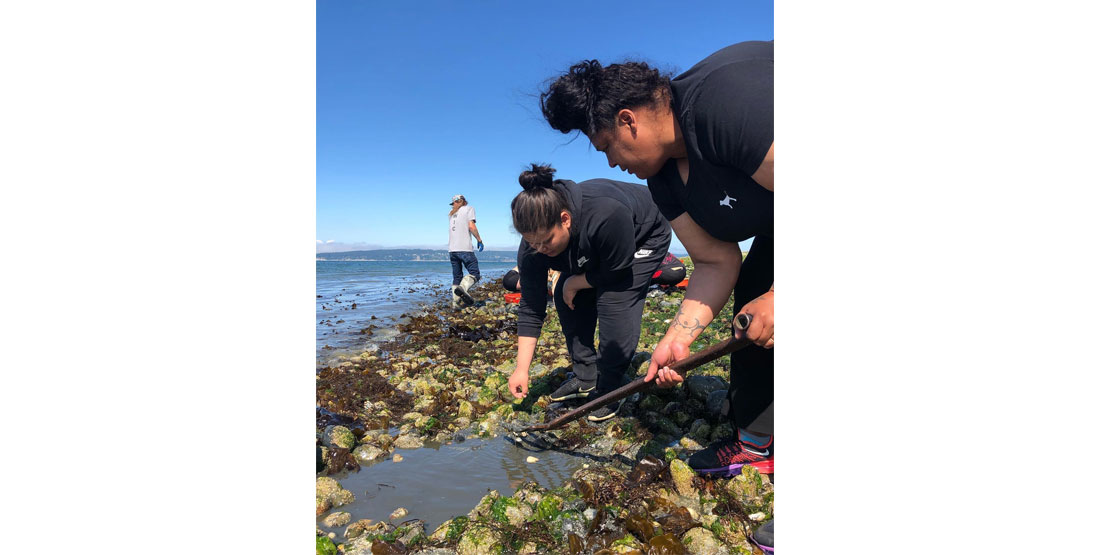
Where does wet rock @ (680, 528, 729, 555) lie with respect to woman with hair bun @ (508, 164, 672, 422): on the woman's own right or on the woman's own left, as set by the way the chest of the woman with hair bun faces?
on the woman's own left

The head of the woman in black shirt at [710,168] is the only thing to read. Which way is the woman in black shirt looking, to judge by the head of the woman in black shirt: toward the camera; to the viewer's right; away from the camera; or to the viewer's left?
to the viewer's left

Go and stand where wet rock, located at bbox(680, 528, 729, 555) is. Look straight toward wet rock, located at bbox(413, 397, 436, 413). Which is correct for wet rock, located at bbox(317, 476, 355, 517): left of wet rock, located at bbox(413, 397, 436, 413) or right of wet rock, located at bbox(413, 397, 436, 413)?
left

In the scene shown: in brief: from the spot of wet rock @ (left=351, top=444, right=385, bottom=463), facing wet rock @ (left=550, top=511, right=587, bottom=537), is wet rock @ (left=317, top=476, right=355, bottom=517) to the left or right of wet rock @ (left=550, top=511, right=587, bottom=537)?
right

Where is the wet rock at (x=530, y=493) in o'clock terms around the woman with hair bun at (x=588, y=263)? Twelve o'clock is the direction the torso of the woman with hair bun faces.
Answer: The wet rock is roughly at 11 o'clock from the woman with hair bun.

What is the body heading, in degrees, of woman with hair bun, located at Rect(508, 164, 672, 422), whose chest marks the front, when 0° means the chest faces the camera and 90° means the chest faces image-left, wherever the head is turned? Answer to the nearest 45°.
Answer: approximately 45°

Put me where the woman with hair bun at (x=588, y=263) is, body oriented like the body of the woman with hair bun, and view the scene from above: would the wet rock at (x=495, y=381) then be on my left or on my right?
on my right

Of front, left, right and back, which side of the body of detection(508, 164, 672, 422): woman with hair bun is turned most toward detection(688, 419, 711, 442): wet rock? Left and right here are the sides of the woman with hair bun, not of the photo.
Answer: left

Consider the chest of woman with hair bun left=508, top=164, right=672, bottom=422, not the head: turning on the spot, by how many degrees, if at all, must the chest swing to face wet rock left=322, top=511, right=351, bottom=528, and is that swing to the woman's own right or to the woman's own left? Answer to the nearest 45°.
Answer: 0° — they already face it
